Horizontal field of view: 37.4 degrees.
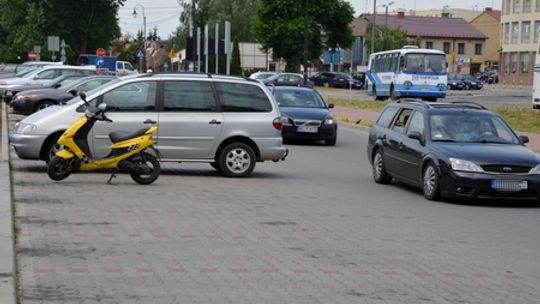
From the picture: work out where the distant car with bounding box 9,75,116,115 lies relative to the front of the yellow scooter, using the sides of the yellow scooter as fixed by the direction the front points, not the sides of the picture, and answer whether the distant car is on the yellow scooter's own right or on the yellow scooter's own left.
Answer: on the yellow scooter's own right

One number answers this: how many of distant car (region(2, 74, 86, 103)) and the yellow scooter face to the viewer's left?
2

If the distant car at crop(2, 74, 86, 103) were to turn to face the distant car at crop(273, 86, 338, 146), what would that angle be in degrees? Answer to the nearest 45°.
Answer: approximately 135° to its left

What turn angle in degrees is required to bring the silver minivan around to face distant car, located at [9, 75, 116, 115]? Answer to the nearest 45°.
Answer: approximately 90° to its right

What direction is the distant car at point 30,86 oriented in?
to the viewer's left

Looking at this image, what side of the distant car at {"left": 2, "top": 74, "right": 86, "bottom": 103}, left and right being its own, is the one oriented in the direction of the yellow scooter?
left

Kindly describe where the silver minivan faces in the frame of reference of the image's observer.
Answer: facing to the left of the viewer

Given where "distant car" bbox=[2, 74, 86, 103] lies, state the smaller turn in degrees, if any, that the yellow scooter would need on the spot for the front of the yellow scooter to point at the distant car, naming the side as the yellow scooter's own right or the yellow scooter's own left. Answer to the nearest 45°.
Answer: approximately 90° to the yellow scooter's own right

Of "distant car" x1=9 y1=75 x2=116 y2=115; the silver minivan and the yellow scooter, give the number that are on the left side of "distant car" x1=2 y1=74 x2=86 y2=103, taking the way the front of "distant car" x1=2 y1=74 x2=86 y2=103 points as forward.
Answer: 3

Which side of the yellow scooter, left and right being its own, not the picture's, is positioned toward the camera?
left

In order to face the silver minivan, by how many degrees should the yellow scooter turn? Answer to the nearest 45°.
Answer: approximately 135° to its right
